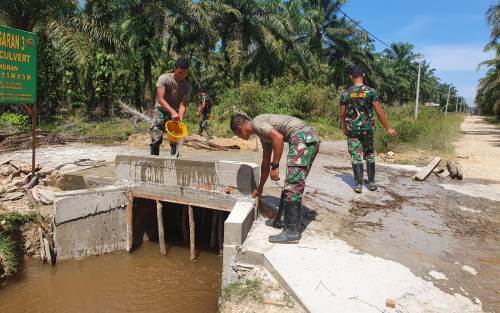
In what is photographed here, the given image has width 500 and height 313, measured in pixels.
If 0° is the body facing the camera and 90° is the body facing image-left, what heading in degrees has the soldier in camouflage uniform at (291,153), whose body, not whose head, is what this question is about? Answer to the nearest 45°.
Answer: approximately 90°

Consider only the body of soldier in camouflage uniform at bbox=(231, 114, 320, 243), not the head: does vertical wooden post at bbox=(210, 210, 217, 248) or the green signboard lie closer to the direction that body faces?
the green signboard

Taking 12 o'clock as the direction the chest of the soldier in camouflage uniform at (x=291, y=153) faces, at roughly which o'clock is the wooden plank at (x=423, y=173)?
The wooden plank is roughly at 4 o'clock from the soldier in camouflage uniform.

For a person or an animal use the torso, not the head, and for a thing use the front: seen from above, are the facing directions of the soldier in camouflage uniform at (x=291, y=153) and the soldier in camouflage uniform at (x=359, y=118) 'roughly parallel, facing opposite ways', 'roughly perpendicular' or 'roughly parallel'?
roughly perpendicular

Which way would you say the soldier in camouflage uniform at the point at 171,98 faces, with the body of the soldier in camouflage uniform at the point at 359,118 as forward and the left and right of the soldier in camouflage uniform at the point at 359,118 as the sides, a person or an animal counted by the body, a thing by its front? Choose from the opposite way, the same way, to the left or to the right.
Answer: the opposite way
